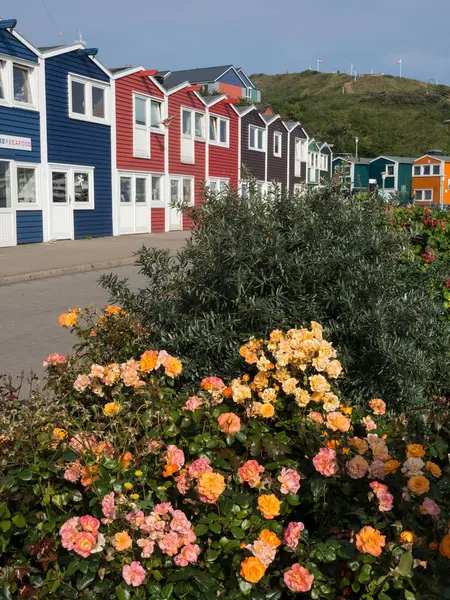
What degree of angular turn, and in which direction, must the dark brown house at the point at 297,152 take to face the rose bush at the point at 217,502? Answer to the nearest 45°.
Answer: approximately 45° to its right

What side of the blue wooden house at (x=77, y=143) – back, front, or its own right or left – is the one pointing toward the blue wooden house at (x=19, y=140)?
right

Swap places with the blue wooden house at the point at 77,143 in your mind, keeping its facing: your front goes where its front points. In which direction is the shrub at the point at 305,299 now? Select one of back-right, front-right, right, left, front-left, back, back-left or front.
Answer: front-right

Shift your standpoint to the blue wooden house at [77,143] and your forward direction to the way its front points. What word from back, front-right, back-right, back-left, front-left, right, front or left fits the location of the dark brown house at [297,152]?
left

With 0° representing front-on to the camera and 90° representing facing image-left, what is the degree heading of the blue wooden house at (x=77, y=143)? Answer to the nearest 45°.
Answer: approximately 315°

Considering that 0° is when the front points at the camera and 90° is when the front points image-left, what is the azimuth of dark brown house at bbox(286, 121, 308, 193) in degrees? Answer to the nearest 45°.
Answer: approximately 315°

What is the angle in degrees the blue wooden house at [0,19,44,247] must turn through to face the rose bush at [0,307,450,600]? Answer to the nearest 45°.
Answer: approximately 45° to its right

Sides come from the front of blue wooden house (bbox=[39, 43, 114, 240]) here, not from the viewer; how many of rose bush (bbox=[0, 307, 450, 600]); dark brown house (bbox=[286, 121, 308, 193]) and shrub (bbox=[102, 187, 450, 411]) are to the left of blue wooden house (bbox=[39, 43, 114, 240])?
1
